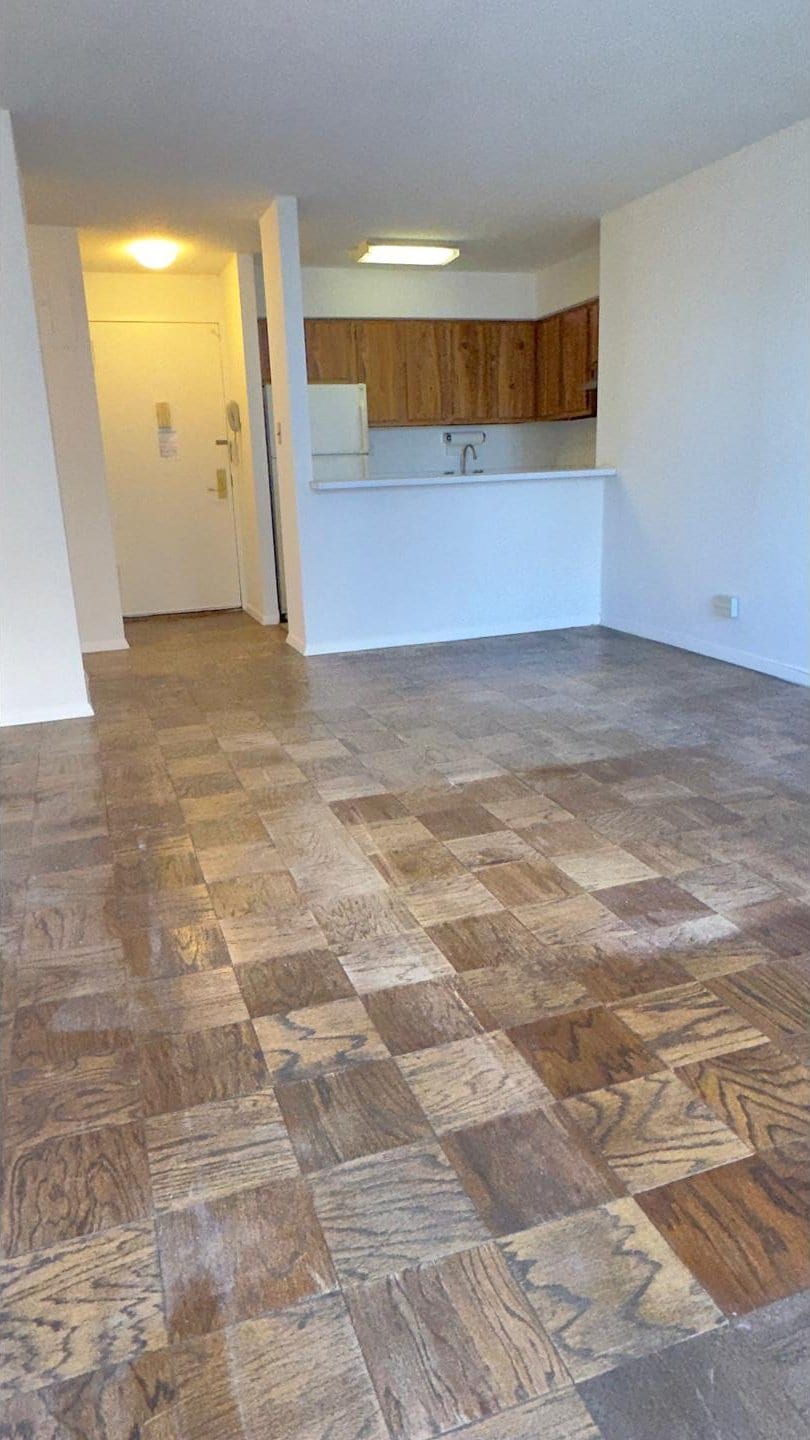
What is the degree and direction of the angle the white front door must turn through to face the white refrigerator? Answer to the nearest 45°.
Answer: approximately 45° to its left

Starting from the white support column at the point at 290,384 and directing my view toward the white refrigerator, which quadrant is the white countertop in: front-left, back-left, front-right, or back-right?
front-right

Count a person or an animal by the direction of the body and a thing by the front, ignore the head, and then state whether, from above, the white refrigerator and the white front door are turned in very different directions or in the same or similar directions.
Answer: same or similar directions

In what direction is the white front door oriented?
toward the camera

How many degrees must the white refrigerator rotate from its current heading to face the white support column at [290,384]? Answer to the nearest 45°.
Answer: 0° — it already faces it

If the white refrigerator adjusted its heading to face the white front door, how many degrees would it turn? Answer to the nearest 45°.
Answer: approximately 135° to its right

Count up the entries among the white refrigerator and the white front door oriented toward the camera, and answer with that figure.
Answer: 2

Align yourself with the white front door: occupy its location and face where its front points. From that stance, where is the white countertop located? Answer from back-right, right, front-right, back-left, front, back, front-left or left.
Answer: front-left

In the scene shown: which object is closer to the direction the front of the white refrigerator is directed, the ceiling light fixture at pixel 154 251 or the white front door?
the ceiling light fixture

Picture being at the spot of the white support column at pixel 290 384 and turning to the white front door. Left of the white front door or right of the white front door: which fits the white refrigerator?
right

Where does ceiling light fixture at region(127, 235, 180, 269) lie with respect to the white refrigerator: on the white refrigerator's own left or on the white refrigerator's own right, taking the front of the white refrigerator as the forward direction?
on the white refrigerator's own right

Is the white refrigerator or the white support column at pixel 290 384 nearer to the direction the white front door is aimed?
the white support column
